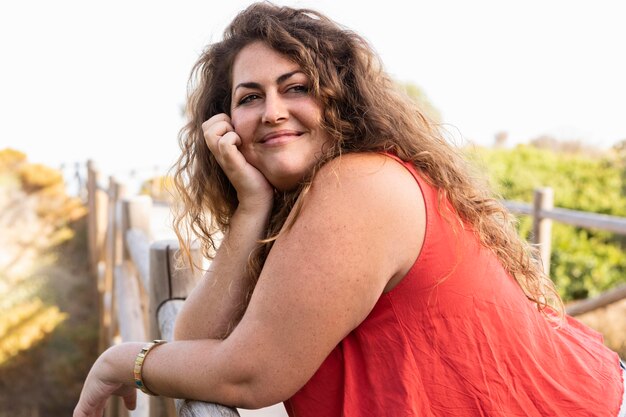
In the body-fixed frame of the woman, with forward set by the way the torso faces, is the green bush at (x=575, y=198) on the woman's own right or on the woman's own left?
on the woman's own right

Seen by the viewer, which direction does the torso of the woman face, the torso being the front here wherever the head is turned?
to the viewer's left

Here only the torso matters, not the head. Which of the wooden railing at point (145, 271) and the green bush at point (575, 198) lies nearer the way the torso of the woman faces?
the wooden railing

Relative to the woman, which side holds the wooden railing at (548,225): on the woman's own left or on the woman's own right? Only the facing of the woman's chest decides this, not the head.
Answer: on the woman's own right
